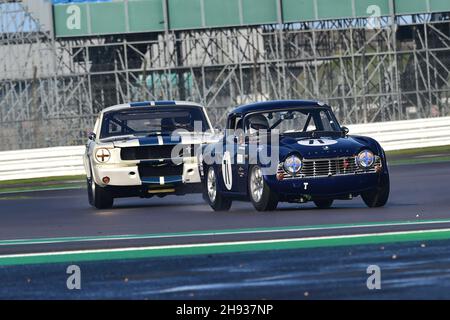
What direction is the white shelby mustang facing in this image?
toward the camera

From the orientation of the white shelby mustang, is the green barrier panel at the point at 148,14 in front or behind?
behind

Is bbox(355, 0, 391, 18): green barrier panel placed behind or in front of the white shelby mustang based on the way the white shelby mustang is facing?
behind

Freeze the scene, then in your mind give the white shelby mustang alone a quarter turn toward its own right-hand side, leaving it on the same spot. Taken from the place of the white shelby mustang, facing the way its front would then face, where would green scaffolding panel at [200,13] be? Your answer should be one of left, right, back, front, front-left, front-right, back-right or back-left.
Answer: right

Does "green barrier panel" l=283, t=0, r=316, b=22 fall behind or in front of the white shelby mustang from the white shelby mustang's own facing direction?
behind

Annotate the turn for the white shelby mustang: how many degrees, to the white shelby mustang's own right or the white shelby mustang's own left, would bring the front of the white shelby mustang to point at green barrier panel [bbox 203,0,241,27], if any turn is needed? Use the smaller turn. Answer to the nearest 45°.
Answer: approximately 180°

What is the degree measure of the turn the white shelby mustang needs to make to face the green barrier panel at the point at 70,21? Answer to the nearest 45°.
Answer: approximately 180°

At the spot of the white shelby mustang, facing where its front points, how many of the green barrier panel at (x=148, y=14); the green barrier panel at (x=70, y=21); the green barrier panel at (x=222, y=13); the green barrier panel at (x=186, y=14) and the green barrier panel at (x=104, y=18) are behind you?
5
